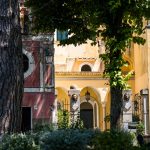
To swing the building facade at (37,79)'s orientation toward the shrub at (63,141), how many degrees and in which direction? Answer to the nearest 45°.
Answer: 0° — it already faces it

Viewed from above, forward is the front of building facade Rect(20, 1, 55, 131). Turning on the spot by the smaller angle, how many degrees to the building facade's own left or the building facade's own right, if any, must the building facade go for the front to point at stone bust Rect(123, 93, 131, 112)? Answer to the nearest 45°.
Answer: approximately 45° to the building facade's own left

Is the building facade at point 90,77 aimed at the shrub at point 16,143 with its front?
yes

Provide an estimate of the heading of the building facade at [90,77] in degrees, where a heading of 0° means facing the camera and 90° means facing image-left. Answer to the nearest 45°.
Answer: approximately 0°

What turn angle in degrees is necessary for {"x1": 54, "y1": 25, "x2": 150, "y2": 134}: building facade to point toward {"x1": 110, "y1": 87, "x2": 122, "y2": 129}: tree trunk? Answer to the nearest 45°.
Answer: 0° — it already faces it

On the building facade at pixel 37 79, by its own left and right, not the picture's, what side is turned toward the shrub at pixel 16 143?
front

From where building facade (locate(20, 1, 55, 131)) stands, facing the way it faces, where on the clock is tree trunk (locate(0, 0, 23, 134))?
The tree trunk is roughly at 12 o'clock from the building facade.

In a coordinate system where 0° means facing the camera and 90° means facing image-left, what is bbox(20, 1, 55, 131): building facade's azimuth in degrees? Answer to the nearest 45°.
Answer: approximately 0°

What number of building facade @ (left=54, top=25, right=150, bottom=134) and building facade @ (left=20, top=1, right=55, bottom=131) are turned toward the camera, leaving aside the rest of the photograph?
2
